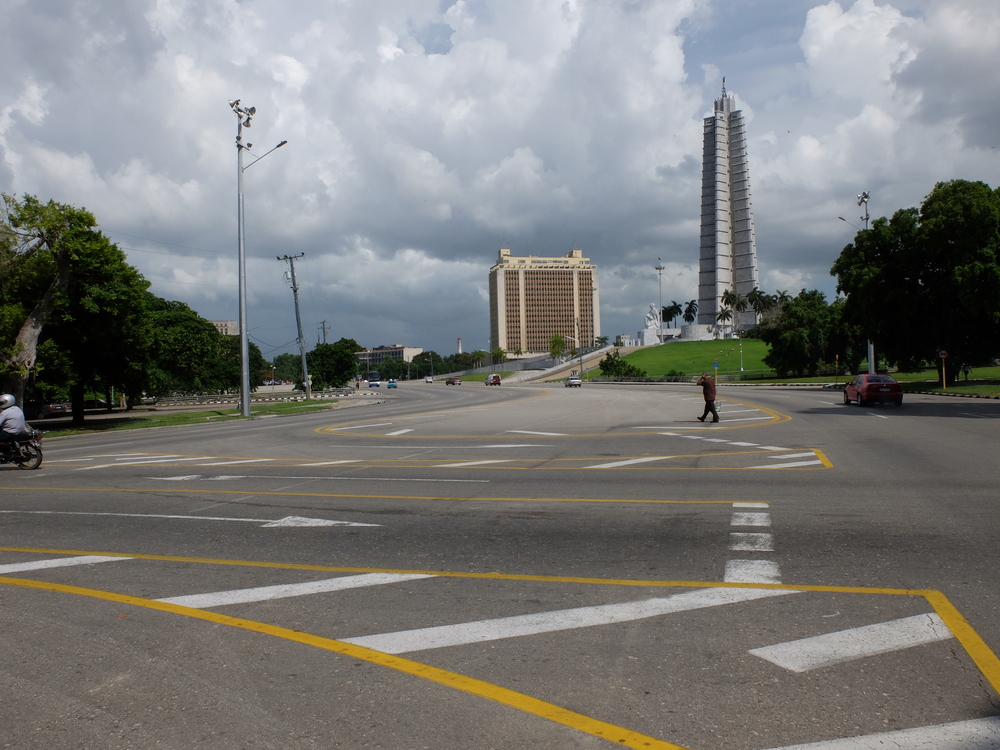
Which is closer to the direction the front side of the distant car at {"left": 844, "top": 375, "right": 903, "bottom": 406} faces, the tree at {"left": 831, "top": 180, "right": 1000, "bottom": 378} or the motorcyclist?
the tree

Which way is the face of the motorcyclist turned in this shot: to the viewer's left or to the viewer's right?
to the viewer's left

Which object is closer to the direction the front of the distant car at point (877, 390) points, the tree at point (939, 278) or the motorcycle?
the tree

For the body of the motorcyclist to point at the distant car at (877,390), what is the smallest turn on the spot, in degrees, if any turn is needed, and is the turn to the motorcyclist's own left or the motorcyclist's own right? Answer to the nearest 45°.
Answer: approximately 180°

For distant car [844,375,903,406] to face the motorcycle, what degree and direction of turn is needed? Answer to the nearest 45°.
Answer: approximately 90° to its left

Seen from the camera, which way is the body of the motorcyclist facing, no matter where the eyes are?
to the viewer's left

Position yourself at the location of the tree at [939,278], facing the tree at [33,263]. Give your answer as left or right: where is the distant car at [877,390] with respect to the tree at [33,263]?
left

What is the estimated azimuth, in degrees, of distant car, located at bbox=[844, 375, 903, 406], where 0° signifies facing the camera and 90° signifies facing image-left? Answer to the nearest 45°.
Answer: approximately 135°

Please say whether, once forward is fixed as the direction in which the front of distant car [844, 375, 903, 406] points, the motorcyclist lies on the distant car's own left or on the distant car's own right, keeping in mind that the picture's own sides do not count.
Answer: on the distant car's own left

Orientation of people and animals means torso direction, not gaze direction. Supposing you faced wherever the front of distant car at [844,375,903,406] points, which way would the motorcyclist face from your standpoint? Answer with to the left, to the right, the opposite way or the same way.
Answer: to the left
